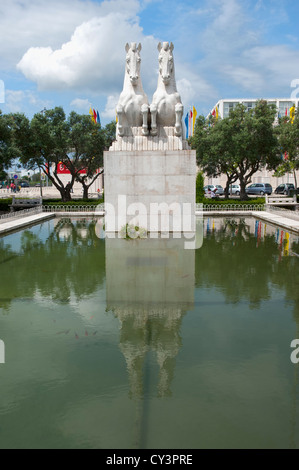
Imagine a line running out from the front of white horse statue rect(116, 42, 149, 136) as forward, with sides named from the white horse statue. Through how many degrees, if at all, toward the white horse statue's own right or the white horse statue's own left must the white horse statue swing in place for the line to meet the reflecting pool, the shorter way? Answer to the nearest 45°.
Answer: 0° — it already faces it

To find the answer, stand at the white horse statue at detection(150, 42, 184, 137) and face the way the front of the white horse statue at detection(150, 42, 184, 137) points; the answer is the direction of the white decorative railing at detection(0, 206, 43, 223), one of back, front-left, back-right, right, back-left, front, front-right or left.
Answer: back-right

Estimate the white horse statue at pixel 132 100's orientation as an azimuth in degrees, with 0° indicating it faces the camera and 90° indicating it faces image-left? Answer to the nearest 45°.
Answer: approximately 0°

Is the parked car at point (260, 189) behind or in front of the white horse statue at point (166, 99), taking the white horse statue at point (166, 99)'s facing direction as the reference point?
behind

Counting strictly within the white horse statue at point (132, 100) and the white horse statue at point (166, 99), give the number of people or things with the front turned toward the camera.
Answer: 2
